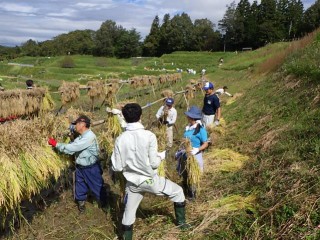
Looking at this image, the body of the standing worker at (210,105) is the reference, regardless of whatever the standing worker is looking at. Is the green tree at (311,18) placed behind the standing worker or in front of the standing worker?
behind

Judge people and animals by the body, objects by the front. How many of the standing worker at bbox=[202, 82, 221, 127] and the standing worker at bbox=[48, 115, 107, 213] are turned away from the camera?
0

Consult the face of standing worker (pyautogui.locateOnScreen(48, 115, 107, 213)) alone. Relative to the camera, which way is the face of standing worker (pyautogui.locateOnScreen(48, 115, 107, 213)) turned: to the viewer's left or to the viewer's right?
to the viewer's left

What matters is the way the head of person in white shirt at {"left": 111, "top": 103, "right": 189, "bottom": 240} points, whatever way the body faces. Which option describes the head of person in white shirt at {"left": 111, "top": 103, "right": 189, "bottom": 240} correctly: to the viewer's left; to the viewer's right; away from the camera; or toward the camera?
away from the camera

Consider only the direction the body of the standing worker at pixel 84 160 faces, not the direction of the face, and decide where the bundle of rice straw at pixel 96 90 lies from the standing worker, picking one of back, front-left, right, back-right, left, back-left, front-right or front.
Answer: right

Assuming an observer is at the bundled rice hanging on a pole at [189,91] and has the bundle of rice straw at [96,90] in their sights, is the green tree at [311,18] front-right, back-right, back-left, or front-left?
back-right

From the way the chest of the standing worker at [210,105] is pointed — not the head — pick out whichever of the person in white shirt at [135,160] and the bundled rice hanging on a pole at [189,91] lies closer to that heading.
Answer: the person in white shirt

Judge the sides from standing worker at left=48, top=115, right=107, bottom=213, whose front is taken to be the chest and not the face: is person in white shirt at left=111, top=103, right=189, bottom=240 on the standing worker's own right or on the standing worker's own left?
on the standing worker's own left

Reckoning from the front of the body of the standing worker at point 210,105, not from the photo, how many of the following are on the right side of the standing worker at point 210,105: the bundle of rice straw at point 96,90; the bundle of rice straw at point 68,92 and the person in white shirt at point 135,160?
2

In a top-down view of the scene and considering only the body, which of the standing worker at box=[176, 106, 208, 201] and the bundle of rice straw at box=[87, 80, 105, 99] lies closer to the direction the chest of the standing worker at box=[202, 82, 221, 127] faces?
the standing worker

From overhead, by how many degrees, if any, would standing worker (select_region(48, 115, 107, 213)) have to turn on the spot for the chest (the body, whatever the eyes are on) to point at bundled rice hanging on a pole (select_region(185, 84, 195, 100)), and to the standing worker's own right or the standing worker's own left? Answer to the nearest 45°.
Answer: approximately 135° to the standing worker's own right

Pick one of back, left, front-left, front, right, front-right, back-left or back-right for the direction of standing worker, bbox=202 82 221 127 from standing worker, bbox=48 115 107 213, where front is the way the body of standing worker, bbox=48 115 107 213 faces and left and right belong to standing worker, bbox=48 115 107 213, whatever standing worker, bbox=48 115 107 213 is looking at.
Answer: back-right

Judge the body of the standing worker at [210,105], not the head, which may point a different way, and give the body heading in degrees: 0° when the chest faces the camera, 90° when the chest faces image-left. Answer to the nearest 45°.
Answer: approximately 45°

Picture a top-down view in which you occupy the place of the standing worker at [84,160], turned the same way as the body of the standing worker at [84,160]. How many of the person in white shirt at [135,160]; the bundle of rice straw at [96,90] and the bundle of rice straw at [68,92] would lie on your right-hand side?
2

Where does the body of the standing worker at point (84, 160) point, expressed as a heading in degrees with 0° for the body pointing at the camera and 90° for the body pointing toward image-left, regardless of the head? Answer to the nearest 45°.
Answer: approximately 90°

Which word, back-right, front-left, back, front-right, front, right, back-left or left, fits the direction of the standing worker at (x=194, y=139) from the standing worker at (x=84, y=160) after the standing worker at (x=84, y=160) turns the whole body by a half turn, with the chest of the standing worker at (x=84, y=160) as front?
front

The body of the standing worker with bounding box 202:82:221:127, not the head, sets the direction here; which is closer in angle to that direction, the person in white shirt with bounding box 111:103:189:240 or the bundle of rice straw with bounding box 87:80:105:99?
the person in white shirt
